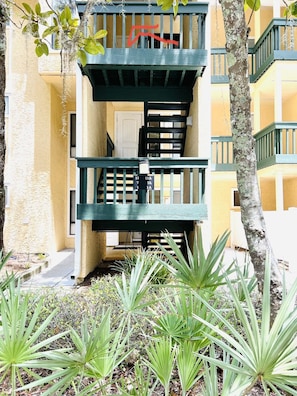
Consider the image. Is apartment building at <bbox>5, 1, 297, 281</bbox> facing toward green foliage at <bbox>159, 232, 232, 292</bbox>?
yes

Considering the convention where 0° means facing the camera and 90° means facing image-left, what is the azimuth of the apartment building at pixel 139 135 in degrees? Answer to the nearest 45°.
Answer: approximately 0°

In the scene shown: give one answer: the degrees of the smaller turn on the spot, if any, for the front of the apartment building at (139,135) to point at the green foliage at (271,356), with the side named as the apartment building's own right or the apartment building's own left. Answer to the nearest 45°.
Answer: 0° — it already faces it

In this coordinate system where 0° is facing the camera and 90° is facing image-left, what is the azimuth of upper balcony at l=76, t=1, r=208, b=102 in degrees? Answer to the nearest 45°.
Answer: approximately 0°

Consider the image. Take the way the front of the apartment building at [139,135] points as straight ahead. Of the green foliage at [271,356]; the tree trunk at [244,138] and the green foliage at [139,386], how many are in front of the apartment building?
3

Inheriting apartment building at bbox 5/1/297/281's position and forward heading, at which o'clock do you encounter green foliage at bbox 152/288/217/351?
The green foliage is roughly at 12 o'clock from the apartment building.

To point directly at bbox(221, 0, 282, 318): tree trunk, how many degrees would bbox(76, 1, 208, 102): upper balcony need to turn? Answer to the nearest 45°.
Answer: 0° — it already faces it
